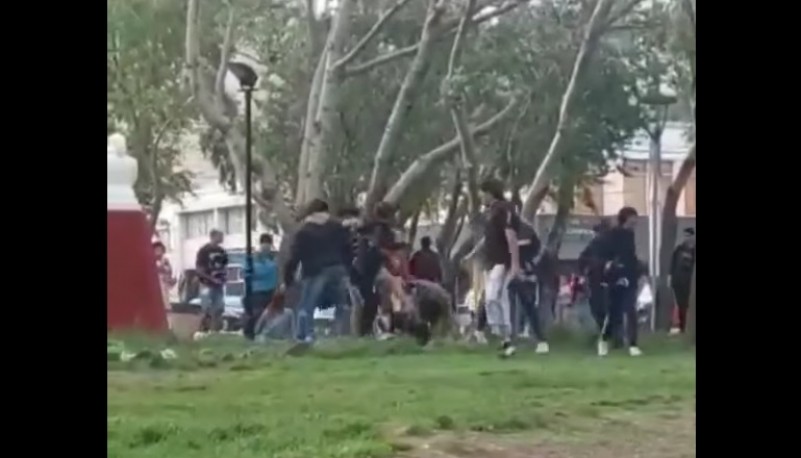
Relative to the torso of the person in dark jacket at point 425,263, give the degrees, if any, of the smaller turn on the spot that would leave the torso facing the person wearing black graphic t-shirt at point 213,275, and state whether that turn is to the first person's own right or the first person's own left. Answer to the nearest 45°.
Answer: approximately 90° to the first person's own left

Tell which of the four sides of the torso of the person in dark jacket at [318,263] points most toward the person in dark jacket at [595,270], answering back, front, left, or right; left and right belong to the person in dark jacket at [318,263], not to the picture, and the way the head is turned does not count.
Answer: right

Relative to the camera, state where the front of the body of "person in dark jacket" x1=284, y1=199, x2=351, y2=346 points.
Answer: away from the camera

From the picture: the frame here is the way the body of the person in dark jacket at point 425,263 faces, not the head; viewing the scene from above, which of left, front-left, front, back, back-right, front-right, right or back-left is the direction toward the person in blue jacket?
left

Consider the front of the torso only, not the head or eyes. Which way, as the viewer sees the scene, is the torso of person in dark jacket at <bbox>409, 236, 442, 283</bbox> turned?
away from the camera
